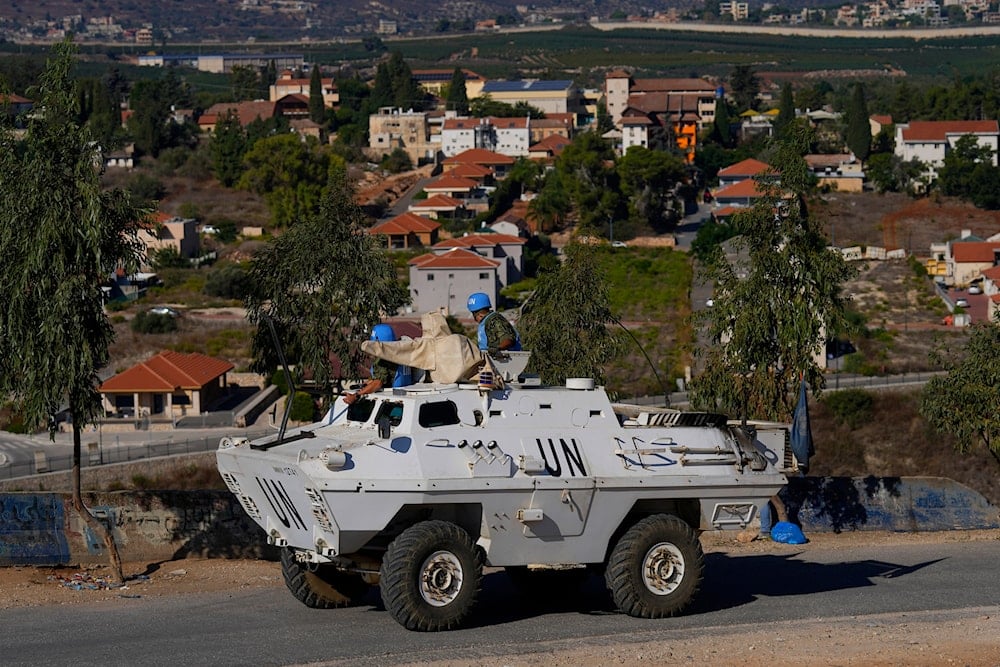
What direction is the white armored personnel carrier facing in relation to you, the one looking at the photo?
facing the viewer and to the left of the viewer

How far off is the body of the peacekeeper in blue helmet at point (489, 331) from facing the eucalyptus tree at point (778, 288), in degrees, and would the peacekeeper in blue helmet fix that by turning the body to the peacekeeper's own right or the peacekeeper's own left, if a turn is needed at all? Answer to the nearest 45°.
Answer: approximately 135° to the peacekeeper's own right

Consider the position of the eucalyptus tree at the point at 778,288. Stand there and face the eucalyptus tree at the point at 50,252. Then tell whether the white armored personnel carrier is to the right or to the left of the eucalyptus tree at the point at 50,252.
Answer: left

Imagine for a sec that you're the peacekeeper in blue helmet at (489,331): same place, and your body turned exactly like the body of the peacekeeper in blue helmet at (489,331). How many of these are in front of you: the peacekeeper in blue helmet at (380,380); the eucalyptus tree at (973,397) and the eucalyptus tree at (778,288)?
1

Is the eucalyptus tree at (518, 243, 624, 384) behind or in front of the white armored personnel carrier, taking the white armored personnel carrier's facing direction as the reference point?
behind

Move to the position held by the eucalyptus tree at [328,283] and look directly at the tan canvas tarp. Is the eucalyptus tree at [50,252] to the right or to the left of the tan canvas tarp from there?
right

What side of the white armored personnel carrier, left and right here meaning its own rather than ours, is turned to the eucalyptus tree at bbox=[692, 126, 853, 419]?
back

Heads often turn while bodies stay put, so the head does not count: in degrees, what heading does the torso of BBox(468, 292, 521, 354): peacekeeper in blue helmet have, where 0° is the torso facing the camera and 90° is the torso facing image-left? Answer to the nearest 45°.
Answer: approximately 90°

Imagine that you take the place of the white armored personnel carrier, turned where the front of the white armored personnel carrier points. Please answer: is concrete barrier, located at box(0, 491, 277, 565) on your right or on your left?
on your right

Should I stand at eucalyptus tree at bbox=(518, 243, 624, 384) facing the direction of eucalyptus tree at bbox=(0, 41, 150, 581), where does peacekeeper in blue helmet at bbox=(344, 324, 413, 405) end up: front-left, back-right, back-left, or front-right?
front-left

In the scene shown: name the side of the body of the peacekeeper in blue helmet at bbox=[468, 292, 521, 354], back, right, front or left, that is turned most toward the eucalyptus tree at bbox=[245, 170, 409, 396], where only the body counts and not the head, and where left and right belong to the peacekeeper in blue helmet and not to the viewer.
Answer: right

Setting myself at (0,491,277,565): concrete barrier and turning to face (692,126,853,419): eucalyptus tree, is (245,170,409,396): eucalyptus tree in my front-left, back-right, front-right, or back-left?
front-left

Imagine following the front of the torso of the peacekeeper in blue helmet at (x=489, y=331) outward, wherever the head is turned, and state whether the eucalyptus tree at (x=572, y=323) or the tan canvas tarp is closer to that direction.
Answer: the tan canvas tarp

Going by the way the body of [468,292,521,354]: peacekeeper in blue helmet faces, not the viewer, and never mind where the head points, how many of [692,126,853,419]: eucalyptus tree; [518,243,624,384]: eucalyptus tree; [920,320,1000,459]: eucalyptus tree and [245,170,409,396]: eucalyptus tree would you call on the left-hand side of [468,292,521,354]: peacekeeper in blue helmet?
0

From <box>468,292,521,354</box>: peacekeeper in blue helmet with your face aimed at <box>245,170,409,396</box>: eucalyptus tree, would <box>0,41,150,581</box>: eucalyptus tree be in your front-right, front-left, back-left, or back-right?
front-left

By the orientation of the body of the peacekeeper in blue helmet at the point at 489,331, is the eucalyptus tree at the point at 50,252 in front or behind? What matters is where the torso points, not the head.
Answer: in front
